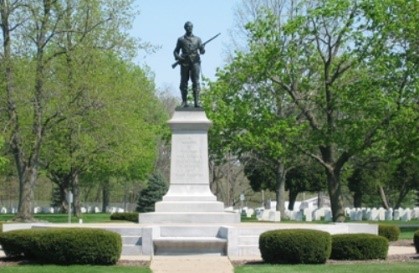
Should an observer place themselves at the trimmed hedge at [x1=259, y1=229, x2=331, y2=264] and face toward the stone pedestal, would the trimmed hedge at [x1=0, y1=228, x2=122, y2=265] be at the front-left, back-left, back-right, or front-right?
front-left

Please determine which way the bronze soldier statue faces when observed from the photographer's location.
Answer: facing the viewer

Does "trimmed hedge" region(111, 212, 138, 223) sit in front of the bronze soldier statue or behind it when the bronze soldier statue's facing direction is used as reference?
behind

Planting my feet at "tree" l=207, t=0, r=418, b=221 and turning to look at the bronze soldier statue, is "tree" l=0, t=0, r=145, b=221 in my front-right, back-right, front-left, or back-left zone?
front-right

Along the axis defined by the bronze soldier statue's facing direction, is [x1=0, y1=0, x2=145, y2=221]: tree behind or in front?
behind
